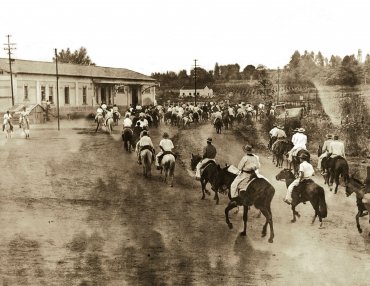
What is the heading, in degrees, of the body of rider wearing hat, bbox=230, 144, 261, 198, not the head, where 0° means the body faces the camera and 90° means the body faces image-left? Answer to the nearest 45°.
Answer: approximately 135°

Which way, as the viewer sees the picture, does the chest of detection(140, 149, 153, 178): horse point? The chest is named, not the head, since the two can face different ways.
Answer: away from the camera

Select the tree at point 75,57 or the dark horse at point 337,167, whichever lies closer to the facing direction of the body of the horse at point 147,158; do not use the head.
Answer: the tree

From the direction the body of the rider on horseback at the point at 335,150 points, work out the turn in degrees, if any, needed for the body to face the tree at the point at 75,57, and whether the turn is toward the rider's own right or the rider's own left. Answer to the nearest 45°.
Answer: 0° — they already face it

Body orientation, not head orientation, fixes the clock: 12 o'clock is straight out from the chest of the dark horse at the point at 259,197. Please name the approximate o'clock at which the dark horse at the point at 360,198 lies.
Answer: the dark horse at the point at 360,198 is roughly at 4 o'clock from the dark horse at the point at 259,197.

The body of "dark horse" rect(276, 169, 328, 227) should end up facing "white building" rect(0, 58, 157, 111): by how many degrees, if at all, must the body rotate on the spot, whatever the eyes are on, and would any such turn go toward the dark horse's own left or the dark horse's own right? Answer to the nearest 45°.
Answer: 0° — it already faces it
